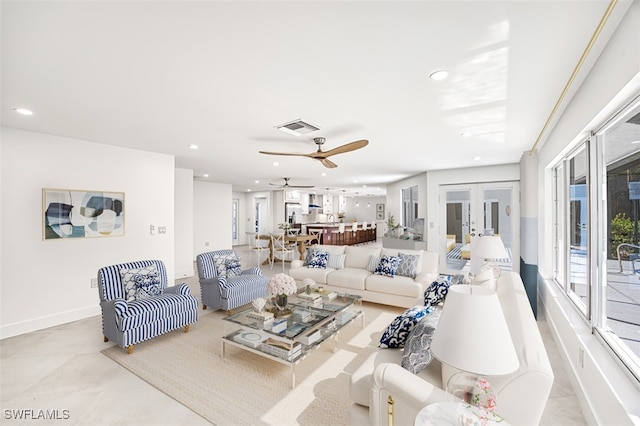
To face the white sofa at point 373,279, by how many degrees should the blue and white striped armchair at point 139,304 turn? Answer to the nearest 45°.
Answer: approximately 45° to its left

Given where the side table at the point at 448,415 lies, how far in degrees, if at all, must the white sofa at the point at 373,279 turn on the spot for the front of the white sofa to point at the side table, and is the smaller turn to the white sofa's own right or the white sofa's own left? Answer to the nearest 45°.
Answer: approximately 45° to the white sofa's own left

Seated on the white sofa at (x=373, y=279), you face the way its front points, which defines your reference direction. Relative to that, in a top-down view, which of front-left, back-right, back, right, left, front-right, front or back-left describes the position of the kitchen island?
back-right

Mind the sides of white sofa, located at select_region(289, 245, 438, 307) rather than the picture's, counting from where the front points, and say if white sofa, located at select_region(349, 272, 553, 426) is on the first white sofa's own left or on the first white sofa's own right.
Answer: on the first white sofa's own left

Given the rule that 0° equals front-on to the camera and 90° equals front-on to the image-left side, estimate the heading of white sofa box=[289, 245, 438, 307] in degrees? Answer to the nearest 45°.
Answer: approximately 45°

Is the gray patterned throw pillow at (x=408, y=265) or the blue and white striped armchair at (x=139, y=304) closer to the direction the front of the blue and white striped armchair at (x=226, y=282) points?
the gray patterned throw pillow

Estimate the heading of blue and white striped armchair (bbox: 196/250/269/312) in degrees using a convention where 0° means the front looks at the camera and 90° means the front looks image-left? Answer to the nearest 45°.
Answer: approximately 315°

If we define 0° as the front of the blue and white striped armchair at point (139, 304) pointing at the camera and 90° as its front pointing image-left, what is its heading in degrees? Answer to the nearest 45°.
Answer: approximately 315°

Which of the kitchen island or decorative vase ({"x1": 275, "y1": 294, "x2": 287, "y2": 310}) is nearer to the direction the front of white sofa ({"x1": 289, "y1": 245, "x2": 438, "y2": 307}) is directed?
the decorative vase

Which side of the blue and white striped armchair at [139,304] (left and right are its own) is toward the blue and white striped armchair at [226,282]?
left

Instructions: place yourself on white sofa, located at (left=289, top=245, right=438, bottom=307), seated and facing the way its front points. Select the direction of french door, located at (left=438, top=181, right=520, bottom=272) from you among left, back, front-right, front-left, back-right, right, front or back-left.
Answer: back

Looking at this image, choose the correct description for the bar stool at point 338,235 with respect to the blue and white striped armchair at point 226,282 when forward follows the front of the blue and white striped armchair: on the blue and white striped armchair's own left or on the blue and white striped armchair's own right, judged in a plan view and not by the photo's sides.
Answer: on the blue and white striped armchair's own left

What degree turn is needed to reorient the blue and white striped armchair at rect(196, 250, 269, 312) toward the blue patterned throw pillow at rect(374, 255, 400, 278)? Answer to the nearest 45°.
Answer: approximately 45° to its left
